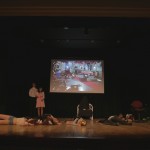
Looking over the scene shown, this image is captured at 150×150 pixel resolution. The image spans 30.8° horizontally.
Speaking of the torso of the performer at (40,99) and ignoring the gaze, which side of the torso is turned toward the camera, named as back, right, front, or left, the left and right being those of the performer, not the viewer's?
front
